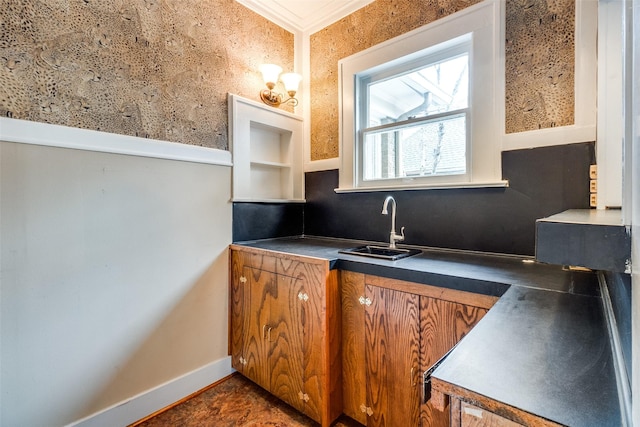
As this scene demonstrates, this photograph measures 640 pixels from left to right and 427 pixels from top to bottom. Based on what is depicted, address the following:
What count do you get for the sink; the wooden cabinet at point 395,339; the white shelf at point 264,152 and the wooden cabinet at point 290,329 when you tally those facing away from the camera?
0

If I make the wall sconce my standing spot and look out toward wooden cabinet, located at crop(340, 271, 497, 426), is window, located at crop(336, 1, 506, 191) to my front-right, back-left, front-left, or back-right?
front-left

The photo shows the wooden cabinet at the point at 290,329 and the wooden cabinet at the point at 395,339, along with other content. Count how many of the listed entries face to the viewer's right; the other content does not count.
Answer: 0

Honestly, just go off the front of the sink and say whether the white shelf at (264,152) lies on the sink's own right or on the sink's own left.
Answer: on the sink's own right

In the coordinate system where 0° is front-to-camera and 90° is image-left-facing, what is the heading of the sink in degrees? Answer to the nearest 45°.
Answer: approximately 45°

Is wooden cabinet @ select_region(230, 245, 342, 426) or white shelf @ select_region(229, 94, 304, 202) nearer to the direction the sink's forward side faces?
the wooden cabinet

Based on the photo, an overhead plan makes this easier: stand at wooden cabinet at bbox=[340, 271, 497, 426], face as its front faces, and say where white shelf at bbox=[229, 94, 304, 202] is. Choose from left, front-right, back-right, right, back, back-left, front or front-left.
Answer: right

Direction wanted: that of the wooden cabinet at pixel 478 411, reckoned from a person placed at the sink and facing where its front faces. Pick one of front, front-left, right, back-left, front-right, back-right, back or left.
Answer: front-left

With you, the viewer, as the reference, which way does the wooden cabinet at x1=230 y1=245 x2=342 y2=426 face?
facing the viewer and to the left of the viewer

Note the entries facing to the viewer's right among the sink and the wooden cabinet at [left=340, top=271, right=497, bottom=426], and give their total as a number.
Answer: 0

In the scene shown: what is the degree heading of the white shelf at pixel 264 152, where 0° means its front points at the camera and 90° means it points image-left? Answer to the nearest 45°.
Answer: approximately 315°

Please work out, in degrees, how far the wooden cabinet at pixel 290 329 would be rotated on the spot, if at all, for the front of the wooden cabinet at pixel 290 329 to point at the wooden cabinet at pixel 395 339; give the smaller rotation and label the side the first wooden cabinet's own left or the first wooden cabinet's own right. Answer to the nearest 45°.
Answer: approximately 90° to the first wooden cabinet's own left
